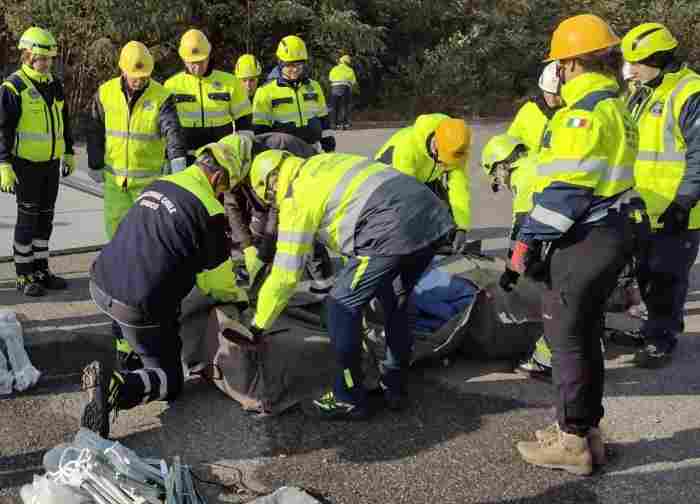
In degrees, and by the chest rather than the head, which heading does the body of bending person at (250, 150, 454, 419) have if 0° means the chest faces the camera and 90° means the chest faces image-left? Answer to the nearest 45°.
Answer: approximately 90°

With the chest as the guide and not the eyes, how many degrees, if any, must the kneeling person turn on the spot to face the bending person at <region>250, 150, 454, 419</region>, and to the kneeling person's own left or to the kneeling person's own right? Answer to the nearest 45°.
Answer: approximately 45° to the kneeling person's own right

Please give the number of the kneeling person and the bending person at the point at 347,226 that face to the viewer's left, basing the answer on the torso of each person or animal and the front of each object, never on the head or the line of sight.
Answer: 1

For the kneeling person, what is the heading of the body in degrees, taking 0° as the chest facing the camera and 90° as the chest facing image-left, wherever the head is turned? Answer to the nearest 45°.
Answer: approximately 225°

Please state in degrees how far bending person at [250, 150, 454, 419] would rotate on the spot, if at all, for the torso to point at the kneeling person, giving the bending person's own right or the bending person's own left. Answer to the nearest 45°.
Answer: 0° — they already face them

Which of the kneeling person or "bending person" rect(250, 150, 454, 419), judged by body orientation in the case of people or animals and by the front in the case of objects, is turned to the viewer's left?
the bending person
